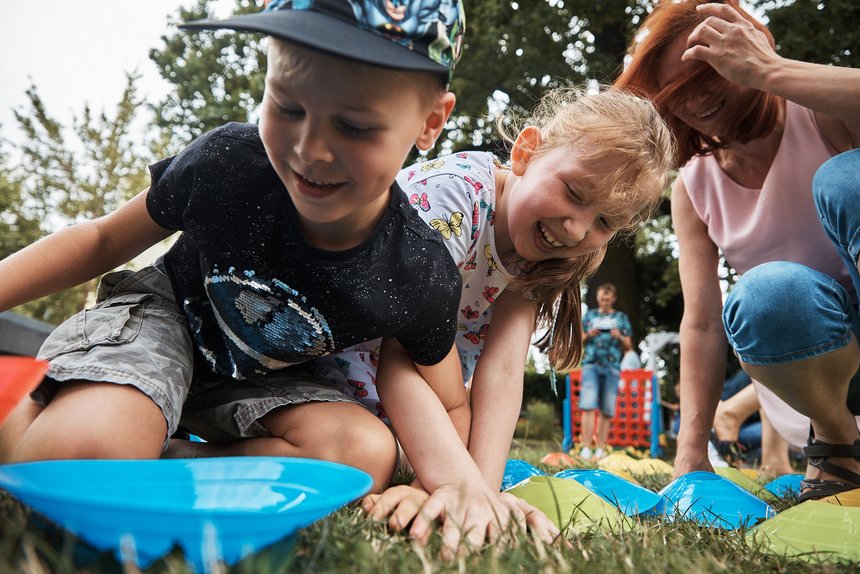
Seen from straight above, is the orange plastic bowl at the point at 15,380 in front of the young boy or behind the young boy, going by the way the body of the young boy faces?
in front

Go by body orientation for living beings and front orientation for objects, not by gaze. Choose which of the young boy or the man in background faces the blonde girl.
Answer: the man in background

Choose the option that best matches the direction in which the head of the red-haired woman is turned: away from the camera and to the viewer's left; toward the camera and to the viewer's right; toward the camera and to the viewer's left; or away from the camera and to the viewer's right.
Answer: toward the camera and to the viewer's left

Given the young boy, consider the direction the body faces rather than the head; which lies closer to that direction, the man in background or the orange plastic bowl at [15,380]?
the orange plastic bowl

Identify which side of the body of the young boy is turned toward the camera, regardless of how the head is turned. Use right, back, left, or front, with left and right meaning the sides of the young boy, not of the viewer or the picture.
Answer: front

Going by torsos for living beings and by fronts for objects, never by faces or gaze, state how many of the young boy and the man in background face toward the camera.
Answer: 2

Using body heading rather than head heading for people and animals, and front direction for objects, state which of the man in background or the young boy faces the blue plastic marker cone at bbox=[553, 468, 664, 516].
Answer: the man in background

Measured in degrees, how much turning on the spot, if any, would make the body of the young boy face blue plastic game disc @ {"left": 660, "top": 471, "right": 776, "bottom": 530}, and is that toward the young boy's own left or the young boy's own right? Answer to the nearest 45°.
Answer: approximately 90° to the young boy's own left

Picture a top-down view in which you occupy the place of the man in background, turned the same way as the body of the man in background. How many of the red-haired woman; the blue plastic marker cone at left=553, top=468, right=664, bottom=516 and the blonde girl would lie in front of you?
3

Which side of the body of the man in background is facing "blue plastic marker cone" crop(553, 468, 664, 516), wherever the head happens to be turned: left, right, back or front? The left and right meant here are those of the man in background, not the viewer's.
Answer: front

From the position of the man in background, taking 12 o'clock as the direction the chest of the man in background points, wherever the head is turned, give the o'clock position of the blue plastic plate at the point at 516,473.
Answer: The blue plastic plate is roughly at 12 o'clock from the man in background.

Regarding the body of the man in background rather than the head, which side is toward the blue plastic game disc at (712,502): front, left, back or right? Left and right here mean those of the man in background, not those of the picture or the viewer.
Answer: front

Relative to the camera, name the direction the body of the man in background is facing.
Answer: toward the camera

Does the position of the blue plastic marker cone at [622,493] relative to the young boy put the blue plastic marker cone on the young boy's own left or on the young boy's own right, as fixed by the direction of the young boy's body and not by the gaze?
on the young boy's own left
